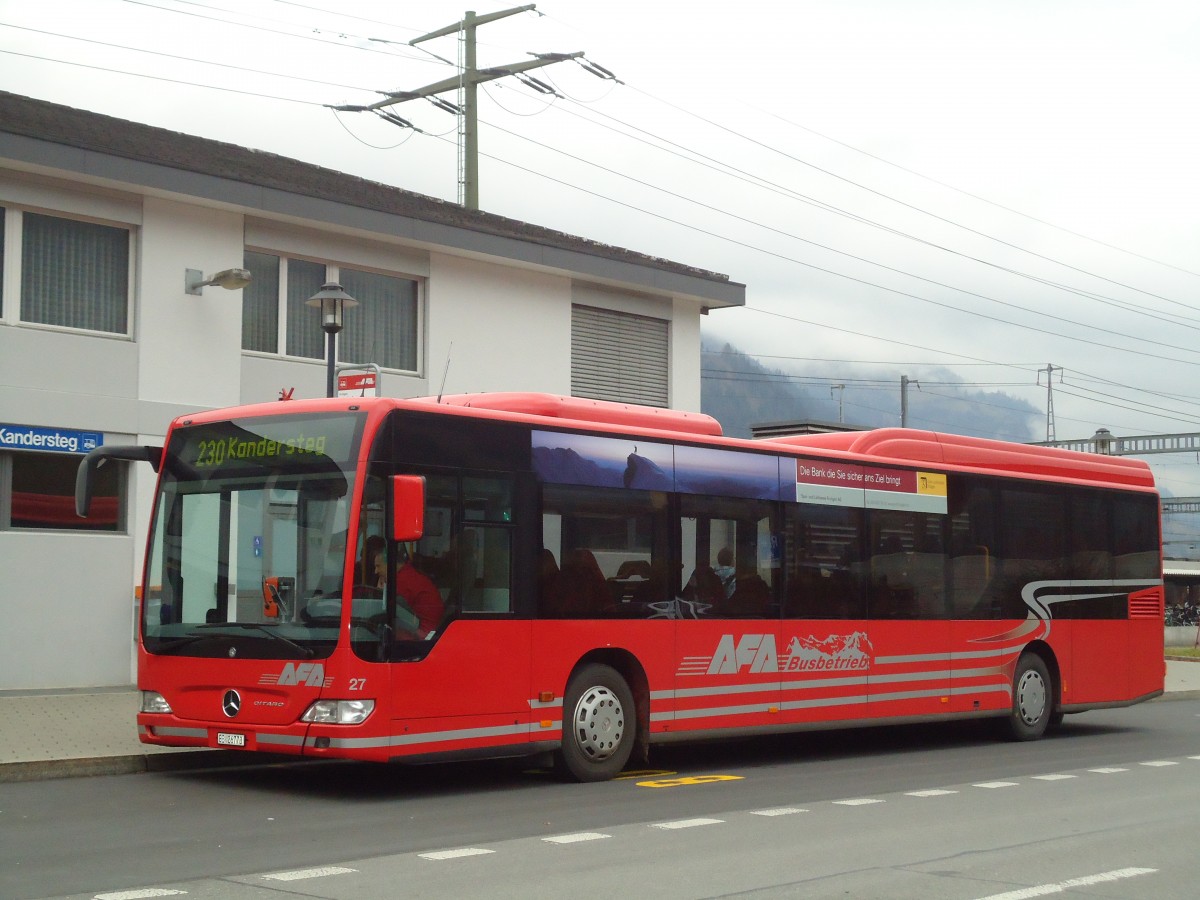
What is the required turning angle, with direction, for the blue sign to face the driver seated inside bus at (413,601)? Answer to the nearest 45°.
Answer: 0° — it already faces them

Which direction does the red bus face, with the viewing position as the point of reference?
facing the viewer and to the left of the viewer

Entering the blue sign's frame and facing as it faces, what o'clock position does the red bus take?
The red bus is roughly at 11 o'clock from the blue sign.

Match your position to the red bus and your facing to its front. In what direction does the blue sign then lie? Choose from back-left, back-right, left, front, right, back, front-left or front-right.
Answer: right

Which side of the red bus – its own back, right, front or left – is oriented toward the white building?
right

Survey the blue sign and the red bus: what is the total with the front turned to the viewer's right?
0
